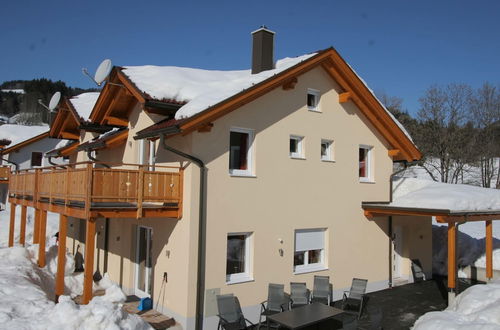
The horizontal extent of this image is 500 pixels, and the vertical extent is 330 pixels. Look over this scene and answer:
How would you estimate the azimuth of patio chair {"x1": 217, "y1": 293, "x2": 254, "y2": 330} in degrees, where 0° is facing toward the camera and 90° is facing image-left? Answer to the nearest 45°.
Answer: approximately 315°

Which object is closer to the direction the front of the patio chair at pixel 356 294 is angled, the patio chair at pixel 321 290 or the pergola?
the patio chair

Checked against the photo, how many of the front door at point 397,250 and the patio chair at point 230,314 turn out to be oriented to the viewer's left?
0

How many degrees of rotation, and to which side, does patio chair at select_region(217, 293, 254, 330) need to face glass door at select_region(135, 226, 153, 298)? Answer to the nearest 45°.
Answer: approximately 180°

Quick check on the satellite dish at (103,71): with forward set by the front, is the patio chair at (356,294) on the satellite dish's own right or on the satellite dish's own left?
on the satellite dish's own left

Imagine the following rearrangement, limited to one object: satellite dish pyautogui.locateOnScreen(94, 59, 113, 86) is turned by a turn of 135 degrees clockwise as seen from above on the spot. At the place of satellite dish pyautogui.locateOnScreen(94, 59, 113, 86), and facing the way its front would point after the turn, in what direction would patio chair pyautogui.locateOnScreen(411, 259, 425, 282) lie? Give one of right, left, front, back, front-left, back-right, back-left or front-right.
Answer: right

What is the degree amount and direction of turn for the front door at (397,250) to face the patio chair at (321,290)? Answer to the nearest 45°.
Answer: approximately 90° to its right

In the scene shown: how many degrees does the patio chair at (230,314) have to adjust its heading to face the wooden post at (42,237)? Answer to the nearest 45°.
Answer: approximately 180°

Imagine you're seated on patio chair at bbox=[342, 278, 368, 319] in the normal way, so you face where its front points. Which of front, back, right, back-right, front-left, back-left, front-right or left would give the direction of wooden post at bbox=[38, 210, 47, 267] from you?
front-right

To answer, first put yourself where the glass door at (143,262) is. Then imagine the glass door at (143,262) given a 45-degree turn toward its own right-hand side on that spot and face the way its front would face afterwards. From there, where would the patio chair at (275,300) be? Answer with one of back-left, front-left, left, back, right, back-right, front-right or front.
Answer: back-left

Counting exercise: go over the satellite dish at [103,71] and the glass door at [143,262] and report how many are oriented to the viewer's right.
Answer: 0

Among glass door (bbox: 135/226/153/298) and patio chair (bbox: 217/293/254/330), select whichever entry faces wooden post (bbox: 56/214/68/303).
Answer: the glass door

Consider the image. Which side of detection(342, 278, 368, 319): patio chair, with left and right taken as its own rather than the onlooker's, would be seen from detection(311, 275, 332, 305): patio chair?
right
